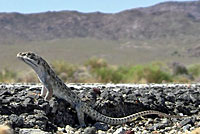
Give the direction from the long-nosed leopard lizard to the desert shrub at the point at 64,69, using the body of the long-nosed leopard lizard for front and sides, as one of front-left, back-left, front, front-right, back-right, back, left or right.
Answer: right

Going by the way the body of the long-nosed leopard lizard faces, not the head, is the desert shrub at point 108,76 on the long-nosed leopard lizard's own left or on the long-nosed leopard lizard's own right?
on the long-nosed leopard lizard's own right

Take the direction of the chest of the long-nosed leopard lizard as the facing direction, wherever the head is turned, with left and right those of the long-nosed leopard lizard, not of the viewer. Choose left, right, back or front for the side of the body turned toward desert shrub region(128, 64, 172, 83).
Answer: right

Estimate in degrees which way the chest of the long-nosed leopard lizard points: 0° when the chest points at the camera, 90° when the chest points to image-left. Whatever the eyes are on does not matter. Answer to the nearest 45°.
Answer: approximately 90°

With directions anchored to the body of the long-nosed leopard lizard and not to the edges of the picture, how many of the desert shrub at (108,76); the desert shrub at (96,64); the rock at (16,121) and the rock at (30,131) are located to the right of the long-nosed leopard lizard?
2

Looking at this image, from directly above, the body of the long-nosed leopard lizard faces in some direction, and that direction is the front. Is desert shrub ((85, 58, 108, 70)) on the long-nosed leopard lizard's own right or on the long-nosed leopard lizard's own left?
on the long-nosed leopard lizard's own right
